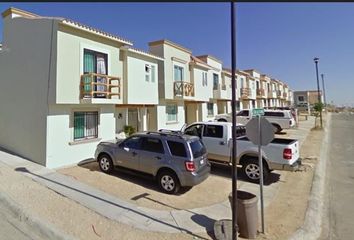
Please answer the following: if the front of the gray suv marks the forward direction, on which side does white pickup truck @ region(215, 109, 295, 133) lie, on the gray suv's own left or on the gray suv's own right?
on the gray suv's own right

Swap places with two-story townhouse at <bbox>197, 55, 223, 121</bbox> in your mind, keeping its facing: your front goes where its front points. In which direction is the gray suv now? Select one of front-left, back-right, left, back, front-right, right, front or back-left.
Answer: front-right

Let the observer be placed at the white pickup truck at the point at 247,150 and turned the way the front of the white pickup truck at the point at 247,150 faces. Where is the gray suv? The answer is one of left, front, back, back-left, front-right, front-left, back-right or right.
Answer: left

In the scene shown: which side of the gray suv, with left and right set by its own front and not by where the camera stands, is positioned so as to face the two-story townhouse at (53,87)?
front

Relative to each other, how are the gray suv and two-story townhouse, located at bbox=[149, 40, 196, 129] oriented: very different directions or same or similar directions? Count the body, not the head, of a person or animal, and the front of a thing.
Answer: very different directions

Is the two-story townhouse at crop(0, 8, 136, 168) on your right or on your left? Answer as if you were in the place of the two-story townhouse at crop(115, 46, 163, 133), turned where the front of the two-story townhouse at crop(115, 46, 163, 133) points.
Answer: on your right

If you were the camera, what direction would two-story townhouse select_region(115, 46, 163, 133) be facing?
facing the viewer and to the right of the viewer

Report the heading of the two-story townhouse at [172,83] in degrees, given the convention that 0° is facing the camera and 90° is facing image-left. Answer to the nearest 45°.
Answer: approximately 315°

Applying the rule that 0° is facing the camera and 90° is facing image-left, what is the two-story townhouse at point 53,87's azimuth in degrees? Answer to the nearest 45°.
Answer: approximately 315°

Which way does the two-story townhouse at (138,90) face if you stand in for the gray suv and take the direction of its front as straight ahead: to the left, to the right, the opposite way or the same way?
the opposite way

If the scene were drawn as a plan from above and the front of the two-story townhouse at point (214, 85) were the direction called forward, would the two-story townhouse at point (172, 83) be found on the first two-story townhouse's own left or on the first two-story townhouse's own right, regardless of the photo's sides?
on the first two-story townhouse's own right

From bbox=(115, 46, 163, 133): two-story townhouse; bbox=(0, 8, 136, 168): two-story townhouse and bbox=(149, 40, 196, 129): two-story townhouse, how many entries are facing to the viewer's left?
0

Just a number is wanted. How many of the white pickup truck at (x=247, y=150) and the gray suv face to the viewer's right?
0

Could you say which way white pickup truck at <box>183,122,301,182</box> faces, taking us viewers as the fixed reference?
facing away from the viewer and to the left of the viewer

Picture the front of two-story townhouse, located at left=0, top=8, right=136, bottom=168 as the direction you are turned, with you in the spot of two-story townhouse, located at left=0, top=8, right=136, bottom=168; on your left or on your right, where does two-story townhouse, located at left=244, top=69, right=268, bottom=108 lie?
on your left
